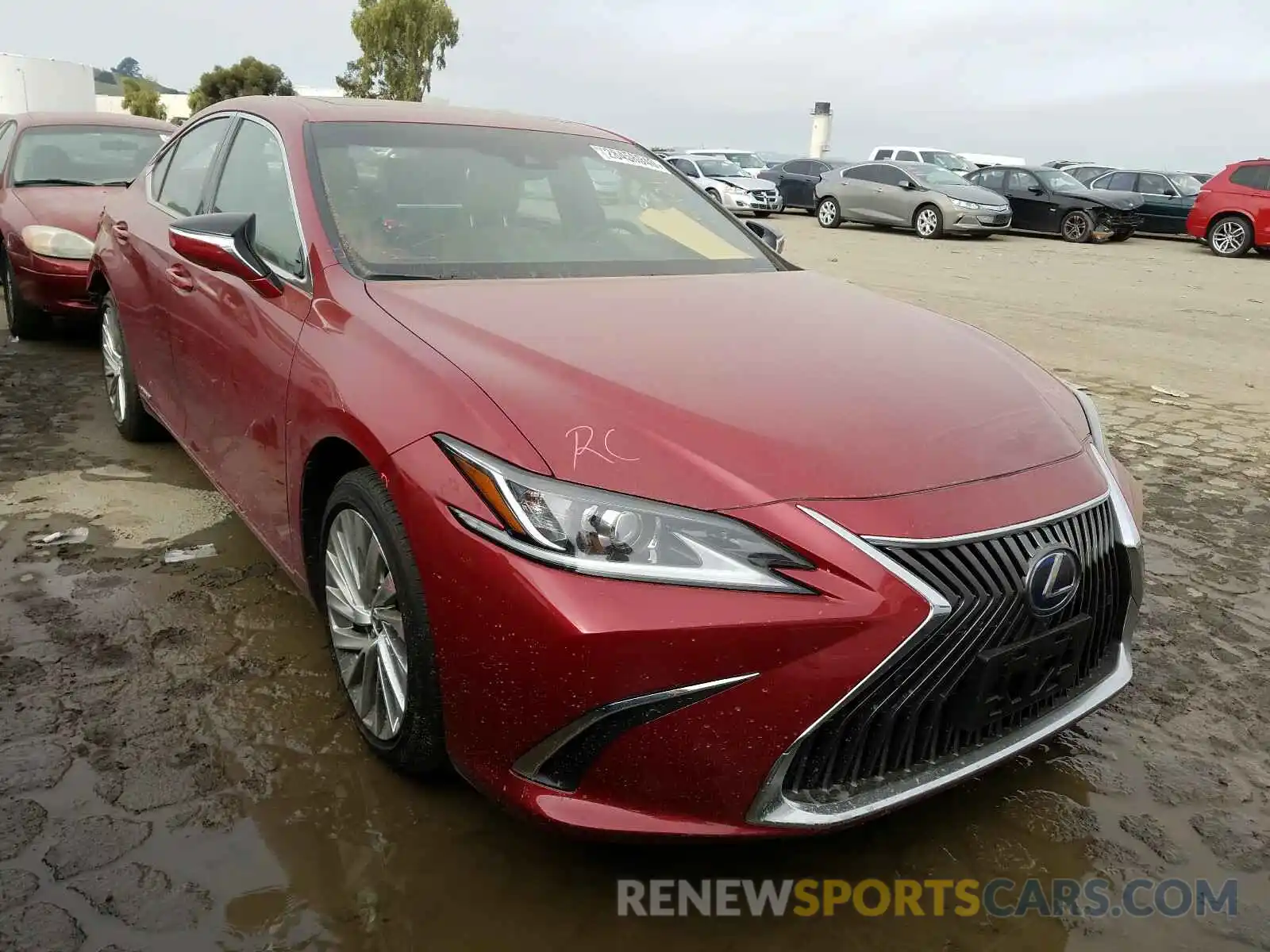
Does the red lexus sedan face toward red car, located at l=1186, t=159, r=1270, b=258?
no

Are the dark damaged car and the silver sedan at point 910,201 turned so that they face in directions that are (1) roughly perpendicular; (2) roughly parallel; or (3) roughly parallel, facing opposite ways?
roughly parallel

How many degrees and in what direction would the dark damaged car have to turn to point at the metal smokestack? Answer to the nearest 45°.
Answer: approximately 135° to its left

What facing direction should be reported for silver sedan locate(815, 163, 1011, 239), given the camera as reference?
facing the viewer and to the right of the viewer

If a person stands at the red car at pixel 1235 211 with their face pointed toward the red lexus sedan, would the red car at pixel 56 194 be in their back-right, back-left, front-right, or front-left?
front-right

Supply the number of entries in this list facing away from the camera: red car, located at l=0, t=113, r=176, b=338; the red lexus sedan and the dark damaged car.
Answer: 0

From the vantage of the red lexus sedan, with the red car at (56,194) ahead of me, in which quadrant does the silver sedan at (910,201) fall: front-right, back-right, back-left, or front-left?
front-right

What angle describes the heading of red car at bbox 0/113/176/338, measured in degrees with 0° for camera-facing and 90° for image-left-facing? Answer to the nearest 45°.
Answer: approximately 315°

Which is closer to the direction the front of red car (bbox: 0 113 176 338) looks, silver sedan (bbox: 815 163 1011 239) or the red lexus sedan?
the red lexus sedan

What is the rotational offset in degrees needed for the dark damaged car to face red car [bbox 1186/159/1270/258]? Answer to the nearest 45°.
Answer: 0° — it already faces it

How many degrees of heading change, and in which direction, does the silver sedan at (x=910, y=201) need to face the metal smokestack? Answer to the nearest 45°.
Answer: approximately 135° to its left

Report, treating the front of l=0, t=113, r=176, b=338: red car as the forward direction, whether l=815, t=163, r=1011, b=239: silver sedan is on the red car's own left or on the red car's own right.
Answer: on the red car's own left

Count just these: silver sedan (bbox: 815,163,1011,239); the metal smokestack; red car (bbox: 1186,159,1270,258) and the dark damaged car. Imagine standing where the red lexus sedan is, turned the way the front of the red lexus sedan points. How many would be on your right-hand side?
0

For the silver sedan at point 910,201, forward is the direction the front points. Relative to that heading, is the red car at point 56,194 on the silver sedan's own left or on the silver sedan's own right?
on the silver sedan's own right

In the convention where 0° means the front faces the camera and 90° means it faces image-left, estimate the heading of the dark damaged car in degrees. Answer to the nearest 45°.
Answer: approximately 315°

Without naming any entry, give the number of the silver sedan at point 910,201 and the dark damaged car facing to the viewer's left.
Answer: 0
